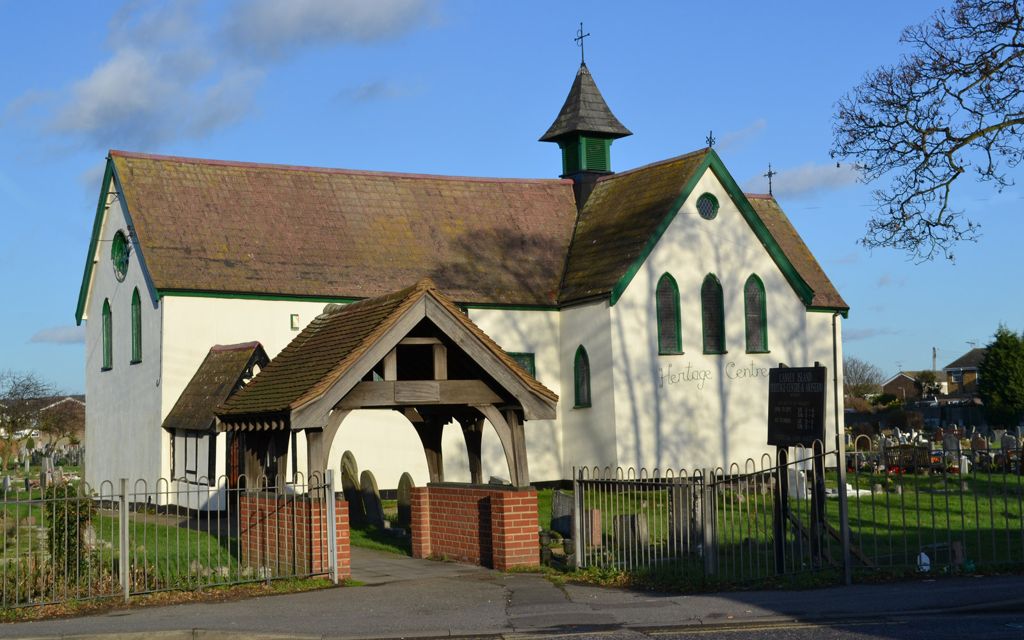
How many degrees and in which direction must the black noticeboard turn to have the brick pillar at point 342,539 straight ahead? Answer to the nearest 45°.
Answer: approximately 90° to its right

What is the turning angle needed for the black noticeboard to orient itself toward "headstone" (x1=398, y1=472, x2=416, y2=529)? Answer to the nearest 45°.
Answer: approximately 135° to its right

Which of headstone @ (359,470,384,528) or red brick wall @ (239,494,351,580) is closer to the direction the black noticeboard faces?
the red brick wall

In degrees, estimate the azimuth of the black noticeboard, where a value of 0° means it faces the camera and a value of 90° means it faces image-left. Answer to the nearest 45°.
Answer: approximately 0°

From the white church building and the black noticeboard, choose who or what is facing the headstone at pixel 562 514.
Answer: the white church building

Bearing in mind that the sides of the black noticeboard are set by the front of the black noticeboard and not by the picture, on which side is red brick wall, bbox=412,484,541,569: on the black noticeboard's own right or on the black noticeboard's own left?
on the black noticeboard's own right

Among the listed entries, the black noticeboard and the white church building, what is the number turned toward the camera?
2

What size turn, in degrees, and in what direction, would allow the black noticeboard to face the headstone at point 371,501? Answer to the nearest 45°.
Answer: approximately 135° to its right

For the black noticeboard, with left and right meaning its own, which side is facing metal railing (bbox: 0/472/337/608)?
right

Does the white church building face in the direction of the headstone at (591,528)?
yes

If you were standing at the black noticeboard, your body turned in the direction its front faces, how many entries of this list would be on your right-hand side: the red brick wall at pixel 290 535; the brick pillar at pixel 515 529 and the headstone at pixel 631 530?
3

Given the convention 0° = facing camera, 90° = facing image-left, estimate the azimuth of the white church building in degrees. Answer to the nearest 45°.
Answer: approximately 0°
